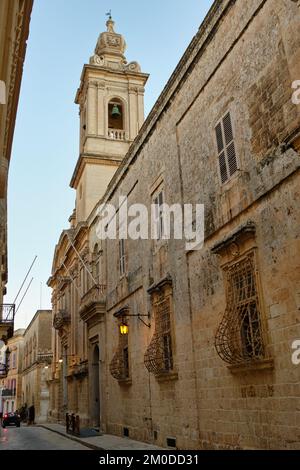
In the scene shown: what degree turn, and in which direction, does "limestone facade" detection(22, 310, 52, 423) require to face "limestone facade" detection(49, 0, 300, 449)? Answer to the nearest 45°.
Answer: approximately 45° to its left

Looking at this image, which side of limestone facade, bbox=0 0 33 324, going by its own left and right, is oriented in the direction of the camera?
right

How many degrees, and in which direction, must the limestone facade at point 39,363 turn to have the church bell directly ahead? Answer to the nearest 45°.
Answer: approximately 45° to its left

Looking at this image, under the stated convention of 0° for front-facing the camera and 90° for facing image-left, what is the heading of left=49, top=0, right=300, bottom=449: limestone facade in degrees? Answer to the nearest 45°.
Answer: approximately 45°

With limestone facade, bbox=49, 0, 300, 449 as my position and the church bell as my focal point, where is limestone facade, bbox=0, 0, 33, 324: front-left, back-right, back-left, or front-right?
back-left

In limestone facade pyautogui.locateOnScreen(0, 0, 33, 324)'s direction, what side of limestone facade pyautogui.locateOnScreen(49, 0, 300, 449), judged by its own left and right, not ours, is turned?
front

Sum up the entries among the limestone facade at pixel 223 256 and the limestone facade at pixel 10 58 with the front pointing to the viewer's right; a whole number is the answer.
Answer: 1

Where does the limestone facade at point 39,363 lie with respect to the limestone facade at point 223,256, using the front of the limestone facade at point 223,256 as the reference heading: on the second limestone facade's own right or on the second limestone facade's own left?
on the second limestone facade's own right

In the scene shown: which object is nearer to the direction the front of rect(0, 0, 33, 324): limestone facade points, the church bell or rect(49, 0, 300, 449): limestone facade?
the limestone facade
